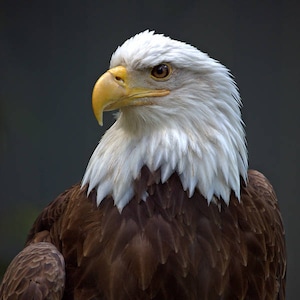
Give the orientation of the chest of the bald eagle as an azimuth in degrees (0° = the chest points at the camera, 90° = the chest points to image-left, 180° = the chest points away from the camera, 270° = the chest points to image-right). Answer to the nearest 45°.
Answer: approximately 0°
